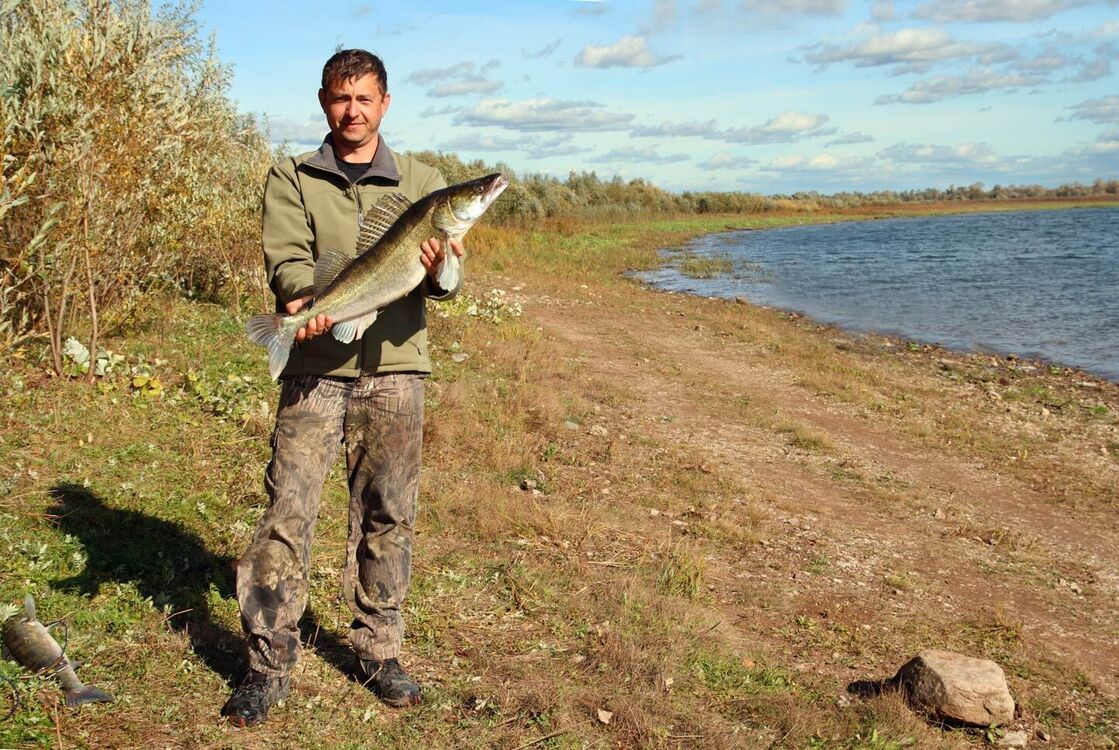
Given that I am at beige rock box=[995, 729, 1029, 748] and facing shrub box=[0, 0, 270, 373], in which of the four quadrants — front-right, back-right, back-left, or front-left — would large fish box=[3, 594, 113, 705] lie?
front-left

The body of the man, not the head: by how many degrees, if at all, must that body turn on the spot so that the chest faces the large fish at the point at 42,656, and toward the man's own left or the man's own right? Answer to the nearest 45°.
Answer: approximately 90° to the man's own right

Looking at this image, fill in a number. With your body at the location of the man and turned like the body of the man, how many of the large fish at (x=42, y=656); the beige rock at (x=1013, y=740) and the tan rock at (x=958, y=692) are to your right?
1

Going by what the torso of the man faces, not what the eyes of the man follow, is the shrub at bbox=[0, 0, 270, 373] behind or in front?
behind

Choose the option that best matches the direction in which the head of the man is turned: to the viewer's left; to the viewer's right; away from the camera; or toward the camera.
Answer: toward the camera

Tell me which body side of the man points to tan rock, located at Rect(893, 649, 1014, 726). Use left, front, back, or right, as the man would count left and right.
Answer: left

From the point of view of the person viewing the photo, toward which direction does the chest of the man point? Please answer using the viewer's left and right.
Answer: facing the viewer

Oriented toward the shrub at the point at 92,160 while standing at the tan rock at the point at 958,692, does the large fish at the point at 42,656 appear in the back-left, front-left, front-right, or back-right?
front-left

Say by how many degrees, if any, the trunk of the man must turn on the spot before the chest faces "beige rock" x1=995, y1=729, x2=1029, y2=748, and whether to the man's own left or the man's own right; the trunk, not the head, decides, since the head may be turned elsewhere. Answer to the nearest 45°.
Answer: approximately 90° to the man's own left
